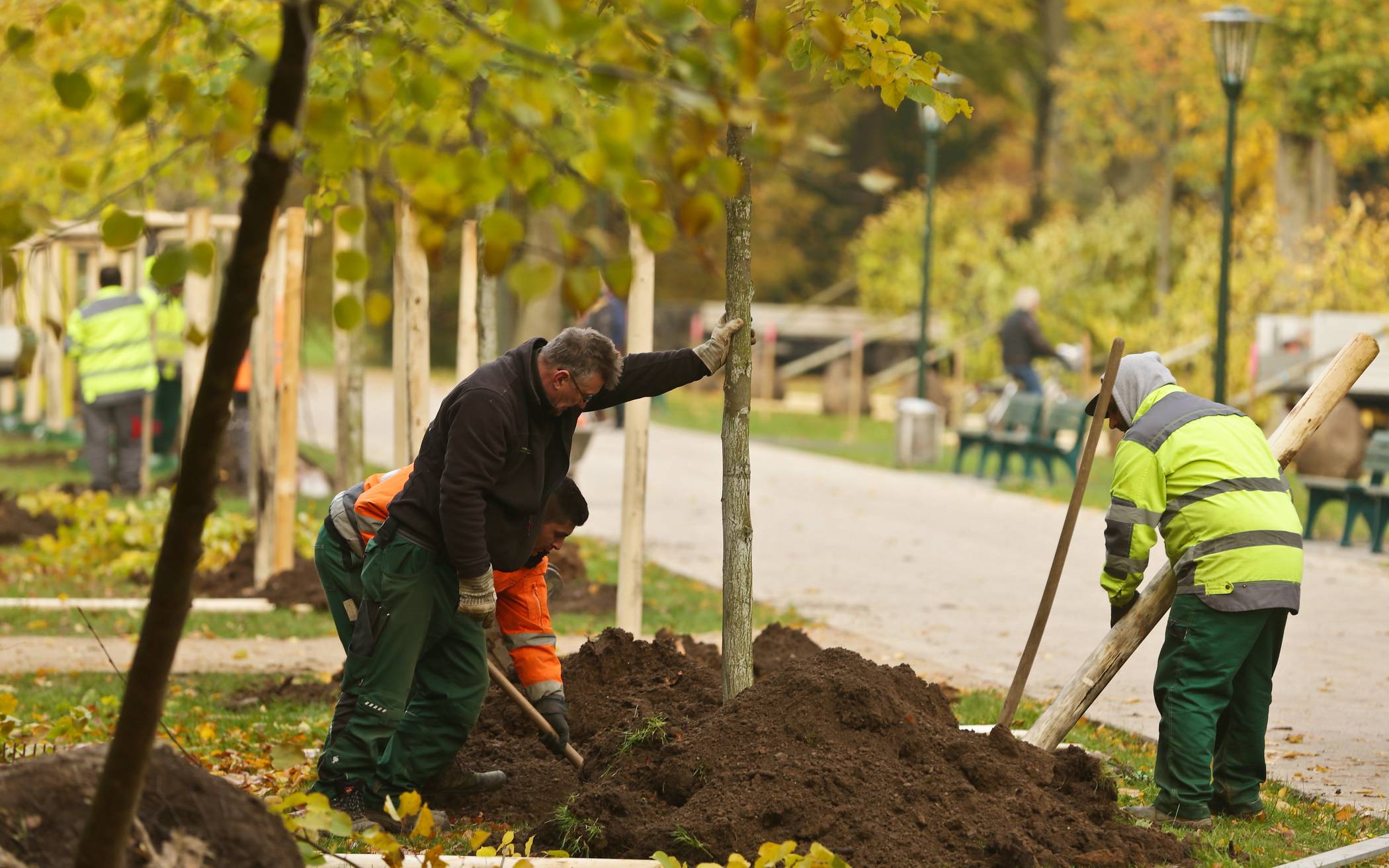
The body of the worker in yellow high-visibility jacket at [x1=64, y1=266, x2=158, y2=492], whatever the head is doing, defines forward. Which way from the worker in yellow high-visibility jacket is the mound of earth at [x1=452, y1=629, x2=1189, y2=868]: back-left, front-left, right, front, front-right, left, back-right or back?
back

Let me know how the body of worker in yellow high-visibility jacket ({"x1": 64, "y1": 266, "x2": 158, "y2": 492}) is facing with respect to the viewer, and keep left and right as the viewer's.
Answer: facing away from the viewer

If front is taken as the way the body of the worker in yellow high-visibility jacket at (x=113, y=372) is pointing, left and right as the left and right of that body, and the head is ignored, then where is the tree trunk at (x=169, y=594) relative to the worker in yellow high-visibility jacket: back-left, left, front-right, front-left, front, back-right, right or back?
back

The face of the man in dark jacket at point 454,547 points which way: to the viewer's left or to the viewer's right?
to the viewer's right

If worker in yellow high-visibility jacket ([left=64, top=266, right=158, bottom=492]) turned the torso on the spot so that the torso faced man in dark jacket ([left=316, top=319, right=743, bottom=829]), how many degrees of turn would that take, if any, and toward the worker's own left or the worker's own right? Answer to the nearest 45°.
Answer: approximately 180°

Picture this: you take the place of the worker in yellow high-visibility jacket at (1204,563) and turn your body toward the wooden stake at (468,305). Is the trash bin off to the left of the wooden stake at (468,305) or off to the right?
right

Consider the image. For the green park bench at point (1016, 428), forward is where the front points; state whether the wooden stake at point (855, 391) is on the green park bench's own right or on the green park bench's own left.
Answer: on the green park bench's own right

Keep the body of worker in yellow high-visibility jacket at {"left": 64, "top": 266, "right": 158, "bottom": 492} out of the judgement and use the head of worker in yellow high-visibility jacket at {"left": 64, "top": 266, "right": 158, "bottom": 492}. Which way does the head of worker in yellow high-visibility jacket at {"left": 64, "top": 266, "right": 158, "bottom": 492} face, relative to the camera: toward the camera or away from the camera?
away from the camera

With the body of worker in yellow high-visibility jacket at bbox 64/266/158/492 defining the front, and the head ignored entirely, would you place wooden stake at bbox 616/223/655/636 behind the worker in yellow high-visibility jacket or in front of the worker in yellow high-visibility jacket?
behind

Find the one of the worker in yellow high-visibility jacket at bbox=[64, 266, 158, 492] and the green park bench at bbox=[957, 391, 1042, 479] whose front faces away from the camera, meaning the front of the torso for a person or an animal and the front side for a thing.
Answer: the worker in yellow high-visibility jacket
